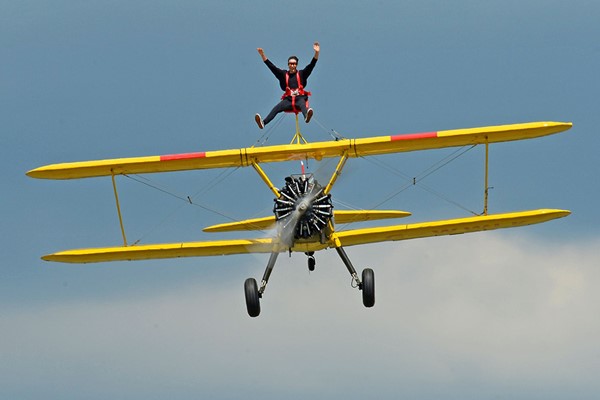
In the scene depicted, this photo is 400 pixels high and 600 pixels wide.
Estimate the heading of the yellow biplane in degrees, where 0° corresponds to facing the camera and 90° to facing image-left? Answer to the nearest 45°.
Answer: approximately 0°
